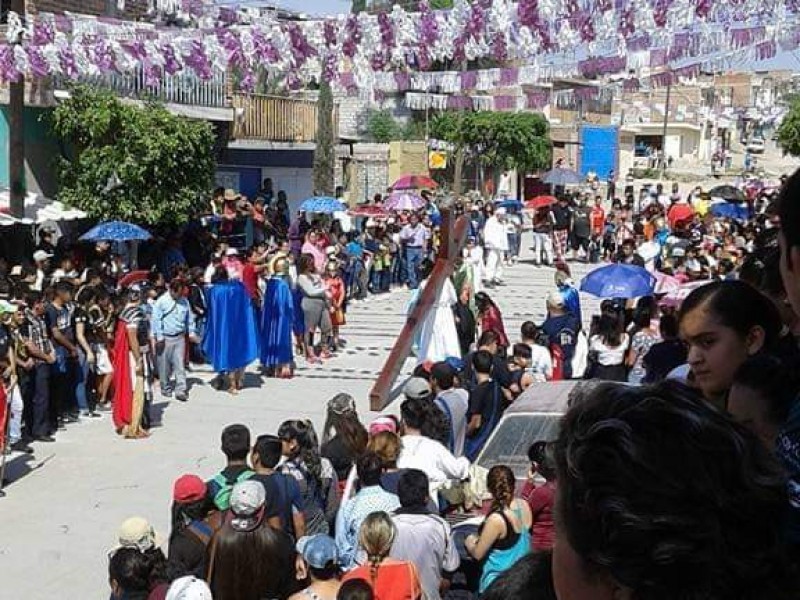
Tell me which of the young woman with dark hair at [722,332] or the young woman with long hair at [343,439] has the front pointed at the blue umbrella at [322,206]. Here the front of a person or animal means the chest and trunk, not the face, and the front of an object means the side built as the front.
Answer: the young woman with long hair at [343,439]

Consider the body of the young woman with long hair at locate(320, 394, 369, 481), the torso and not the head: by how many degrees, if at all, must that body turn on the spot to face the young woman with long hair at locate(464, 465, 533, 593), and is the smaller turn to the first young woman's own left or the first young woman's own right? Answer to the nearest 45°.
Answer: approximately 135° to the first young woman's own right

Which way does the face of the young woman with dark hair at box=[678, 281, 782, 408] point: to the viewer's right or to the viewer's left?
to the viewer's left

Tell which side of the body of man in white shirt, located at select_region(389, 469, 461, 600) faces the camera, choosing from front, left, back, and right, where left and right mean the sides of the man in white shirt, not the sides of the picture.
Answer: back

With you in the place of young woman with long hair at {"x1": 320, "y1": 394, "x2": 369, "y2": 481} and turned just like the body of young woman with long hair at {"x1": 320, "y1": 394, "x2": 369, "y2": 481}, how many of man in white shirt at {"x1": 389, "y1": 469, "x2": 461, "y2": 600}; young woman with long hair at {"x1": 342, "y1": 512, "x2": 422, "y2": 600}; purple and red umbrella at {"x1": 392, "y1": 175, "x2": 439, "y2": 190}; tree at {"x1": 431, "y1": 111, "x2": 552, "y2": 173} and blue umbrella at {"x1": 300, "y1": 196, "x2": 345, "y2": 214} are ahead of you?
3

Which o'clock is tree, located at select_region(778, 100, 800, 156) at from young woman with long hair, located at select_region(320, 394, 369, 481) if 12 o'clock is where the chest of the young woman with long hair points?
The tree is roughly at 1 o'clock from the young woman with long hair.

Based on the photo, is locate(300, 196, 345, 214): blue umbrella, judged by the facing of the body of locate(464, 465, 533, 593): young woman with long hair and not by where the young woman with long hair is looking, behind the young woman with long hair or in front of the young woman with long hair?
in front

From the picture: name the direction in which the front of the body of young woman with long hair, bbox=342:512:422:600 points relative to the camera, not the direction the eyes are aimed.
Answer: away from the camera

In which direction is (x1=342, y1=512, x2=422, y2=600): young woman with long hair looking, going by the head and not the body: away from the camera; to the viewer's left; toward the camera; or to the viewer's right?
away from the camera

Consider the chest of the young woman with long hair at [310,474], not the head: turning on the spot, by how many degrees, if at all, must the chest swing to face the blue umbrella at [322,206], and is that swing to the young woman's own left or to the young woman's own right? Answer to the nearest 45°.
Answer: approximately 45° to the young woman's own right

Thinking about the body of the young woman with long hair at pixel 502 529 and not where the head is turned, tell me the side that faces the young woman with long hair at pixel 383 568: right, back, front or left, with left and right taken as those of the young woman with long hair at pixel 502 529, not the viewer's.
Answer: left

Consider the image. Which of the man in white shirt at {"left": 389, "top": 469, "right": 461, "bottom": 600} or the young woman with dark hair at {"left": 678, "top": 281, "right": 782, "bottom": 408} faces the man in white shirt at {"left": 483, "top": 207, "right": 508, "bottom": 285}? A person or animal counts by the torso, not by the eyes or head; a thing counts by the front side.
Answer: the man in white shirt at {"left": 389, "top": 469, "right": 461, "bottom": 600}

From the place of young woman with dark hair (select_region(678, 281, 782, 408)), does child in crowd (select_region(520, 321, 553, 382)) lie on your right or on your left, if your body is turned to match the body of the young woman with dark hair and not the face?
on your right

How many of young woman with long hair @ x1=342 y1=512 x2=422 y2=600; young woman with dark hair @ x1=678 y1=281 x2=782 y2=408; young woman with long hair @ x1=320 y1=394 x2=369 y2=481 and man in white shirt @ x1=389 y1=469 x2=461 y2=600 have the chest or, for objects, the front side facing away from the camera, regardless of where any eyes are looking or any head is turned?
3

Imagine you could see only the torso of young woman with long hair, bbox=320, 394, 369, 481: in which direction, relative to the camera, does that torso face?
away from the camera

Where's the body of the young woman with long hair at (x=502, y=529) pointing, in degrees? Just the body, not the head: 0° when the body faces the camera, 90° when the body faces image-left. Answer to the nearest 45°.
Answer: approximately 135°
